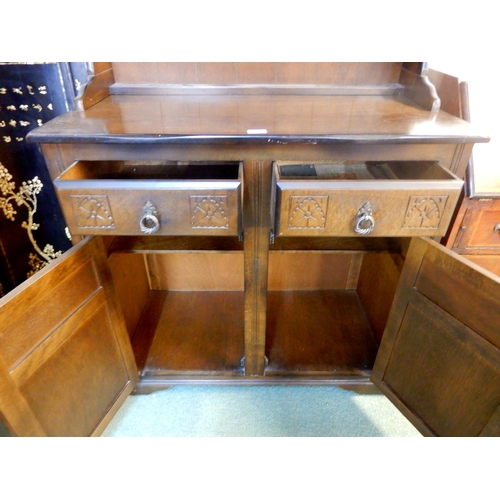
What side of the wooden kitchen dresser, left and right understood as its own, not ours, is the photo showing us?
front

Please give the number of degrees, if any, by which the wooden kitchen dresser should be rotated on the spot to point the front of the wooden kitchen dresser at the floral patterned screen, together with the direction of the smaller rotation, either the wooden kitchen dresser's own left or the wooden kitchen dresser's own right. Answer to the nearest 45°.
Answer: approximately 135° to the wooden kitchen dresser's own right
